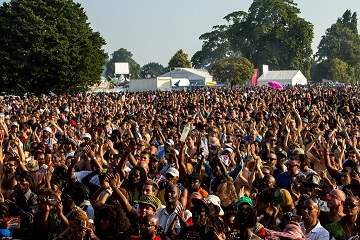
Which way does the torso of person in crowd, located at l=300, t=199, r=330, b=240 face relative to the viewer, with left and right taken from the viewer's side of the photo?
facing the viewer and to the left of the viewer

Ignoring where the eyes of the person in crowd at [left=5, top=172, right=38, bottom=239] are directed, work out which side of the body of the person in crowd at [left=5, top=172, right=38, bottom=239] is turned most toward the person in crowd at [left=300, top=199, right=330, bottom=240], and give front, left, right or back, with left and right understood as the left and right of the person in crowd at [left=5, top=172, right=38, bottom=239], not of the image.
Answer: left

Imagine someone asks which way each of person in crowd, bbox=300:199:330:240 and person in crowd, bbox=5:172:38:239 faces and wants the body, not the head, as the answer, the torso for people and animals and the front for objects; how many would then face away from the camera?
0

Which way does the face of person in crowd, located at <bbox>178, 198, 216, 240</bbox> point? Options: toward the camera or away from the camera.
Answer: toward the camera

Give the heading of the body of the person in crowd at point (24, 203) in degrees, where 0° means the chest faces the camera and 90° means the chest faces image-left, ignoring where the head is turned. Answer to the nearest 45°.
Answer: approximately 45°

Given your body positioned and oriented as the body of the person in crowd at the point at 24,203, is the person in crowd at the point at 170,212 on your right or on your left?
on your left

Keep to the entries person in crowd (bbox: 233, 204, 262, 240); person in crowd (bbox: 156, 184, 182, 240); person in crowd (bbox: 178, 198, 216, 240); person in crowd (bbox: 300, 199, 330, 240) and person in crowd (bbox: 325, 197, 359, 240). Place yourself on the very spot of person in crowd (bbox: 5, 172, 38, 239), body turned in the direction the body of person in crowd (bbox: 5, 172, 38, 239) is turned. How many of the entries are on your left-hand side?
5

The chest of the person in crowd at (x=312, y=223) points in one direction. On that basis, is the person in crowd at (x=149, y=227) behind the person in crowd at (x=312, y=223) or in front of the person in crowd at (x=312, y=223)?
in front

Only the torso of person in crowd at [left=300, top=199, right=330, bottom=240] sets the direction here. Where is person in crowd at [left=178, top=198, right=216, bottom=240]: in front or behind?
in front

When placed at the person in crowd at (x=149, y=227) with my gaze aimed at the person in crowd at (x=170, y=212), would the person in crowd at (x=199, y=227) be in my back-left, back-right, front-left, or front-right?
front-right

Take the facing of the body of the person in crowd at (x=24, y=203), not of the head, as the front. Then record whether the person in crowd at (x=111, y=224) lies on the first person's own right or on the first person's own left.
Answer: on the first person's own left
